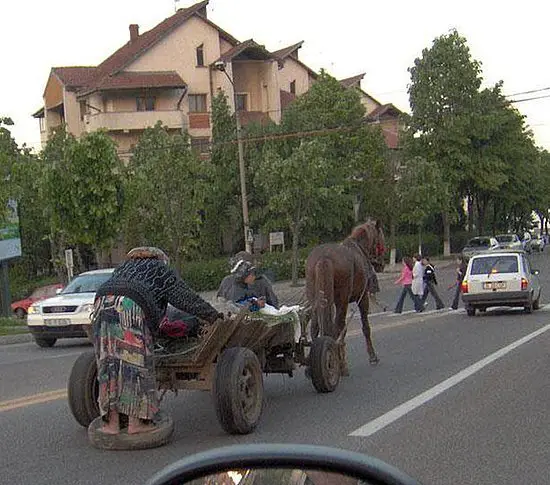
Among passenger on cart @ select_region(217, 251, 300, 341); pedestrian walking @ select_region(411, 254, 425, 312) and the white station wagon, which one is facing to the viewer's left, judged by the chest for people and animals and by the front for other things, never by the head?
the pedestrian walking

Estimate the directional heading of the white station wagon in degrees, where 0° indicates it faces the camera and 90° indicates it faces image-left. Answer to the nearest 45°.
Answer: approximately 180°

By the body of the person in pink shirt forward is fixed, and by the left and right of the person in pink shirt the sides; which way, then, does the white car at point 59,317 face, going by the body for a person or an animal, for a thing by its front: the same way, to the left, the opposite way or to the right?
to the left

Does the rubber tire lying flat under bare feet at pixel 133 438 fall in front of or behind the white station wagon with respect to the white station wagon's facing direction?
behind

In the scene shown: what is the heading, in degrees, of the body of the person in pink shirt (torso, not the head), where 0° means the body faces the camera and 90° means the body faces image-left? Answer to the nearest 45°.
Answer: approximately 90°

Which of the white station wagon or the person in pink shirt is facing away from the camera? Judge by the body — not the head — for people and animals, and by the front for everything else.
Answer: the white station wagon

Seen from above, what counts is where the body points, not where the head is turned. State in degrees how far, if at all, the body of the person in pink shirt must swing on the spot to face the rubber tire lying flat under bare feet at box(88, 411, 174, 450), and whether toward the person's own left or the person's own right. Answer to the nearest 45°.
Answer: approximately 90° to the person's own left

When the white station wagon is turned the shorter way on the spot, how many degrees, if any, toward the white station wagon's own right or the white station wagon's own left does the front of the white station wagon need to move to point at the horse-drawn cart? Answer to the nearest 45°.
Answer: approximately 180°

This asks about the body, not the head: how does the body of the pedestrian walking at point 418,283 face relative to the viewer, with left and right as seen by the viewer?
facing to the left of the viewer

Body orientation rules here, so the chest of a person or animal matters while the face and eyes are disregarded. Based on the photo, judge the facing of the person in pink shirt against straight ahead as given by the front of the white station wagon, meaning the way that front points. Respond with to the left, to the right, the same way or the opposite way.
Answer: to the left
